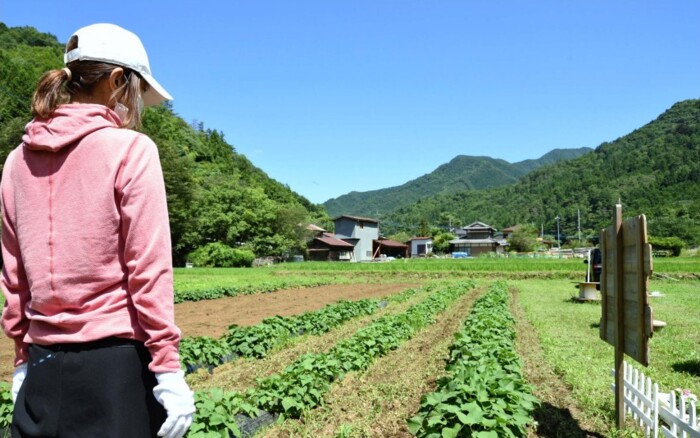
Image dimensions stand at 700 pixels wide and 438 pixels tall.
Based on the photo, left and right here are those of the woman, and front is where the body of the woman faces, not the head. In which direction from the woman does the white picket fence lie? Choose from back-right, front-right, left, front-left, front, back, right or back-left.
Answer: front-right

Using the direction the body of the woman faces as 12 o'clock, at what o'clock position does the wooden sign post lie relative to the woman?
The wooden sign post is roughly at 1 o'clock from the woman.

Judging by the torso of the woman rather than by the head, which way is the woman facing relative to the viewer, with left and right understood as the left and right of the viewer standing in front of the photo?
facing away from the viewer and to the right of the viewer

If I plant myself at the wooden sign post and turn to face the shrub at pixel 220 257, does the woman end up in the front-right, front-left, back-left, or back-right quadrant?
back-left

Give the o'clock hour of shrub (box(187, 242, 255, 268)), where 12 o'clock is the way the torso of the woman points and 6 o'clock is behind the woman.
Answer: The shrub is roughly at 11 o'clock from the woman.
